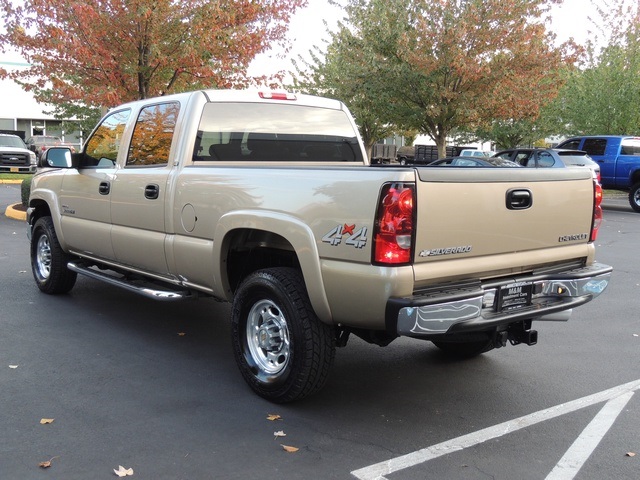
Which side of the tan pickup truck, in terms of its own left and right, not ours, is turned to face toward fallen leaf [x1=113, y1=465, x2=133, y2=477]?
left

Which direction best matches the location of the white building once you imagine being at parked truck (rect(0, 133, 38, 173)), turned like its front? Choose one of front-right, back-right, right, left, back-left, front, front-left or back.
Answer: back-left

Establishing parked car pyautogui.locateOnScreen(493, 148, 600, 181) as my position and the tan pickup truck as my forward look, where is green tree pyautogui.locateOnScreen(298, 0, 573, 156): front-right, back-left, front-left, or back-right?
back-right

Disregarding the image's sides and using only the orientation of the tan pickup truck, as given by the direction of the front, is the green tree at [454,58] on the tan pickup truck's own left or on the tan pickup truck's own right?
on the tan pickup truck's own right

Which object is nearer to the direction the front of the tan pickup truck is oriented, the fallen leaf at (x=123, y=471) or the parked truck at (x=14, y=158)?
the parked truck

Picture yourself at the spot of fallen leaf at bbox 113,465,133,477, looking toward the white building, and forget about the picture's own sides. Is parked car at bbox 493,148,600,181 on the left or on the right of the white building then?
right

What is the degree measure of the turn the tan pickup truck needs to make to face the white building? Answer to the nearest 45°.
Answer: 0° — it already faces it

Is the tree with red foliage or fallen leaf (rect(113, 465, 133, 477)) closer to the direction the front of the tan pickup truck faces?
the tree with red foliage

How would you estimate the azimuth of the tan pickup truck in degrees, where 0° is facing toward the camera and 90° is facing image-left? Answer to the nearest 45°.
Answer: approximately 135°

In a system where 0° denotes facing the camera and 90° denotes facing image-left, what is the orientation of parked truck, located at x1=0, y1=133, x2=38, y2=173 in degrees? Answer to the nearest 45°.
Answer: approximately 315°

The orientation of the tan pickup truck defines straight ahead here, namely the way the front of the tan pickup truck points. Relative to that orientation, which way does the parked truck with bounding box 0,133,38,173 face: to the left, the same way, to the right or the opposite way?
the opposite way

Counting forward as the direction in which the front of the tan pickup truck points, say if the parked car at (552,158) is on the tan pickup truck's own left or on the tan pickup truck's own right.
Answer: on the tan pickup truck's own right
